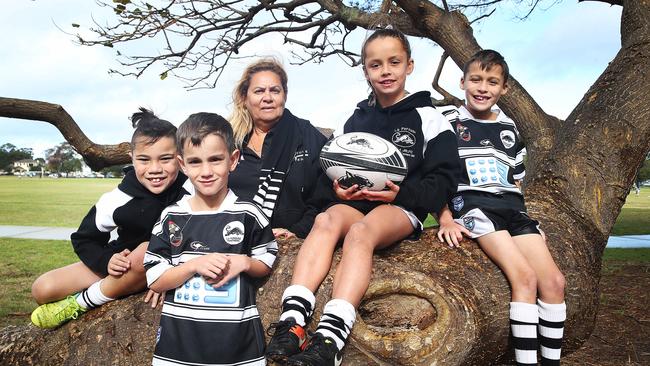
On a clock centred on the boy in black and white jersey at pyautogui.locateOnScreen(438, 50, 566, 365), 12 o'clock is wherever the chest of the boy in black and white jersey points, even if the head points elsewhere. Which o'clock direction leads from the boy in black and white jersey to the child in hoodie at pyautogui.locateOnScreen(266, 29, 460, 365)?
The child in hoodie is roughly at 2 o'clock from the boy in black and white jersey.

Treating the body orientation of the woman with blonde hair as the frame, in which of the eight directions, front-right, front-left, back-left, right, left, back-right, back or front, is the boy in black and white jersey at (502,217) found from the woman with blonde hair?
back-left

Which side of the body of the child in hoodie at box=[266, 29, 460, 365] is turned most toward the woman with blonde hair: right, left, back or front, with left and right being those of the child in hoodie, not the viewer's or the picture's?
right

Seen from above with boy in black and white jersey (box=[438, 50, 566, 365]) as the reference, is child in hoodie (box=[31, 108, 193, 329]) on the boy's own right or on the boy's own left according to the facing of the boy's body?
on the boy's own right

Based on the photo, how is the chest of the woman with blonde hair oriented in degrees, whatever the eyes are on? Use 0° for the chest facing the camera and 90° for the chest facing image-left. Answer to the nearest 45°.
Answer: approximately 45°

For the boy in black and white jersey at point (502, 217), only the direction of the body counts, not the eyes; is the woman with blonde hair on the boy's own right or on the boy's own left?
on the boy's own right

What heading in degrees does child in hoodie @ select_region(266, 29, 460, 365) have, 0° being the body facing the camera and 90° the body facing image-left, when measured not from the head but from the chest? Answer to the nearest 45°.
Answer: approximately 45°
